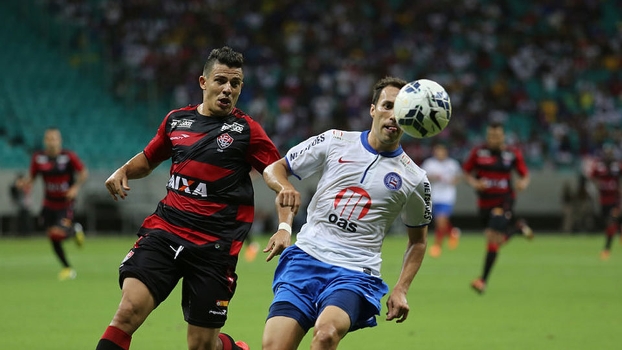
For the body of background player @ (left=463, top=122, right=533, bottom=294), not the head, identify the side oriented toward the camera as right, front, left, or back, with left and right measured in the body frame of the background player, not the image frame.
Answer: front

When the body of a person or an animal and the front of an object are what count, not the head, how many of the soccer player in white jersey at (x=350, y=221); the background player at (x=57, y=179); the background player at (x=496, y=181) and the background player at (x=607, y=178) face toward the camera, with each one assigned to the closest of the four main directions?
4

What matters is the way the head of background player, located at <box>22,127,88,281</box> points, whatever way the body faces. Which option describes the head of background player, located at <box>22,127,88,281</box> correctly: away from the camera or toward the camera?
toward the camera

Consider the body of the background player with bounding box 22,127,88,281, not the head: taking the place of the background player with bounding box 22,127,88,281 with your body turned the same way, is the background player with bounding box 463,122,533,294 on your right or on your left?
on your left

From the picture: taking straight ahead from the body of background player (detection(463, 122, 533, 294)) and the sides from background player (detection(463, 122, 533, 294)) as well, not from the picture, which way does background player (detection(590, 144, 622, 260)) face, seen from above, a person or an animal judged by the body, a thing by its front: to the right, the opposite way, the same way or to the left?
the same way

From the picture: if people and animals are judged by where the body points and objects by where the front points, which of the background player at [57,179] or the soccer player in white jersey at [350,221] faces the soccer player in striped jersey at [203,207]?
the background player

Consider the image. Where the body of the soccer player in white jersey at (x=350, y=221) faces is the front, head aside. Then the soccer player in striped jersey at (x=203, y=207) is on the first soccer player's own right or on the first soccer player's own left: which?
on the first soccer player's own right

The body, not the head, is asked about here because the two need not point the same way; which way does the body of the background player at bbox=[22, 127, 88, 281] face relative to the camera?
toward the camera

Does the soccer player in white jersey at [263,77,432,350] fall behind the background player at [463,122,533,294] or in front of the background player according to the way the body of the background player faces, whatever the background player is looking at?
in front

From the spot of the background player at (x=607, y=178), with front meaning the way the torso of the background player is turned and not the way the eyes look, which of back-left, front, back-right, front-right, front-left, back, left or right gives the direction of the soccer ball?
front

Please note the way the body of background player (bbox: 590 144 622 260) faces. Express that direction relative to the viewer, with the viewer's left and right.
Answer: facing the viewer

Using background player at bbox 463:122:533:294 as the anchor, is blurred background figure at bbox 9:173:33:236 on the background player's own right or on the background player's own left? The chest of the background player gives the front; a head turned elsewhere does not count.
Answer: on the background player's own right
